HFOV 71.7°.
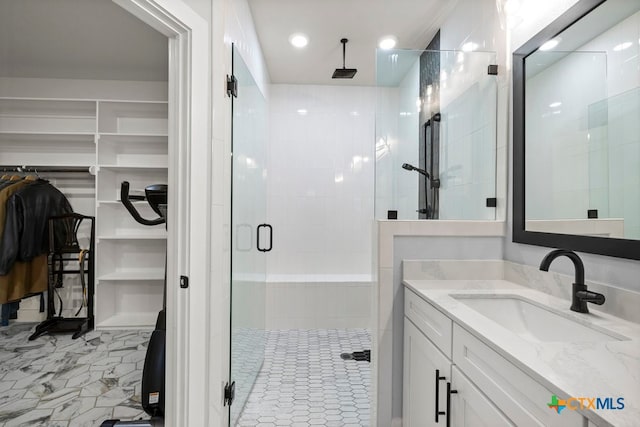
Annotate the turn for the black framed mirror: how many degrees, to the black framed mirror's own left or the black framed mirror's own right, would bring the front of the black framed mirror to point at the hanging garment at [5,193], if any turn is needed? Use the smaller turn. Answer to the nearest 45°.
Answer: approximately 45° to the black framed mirror's own right

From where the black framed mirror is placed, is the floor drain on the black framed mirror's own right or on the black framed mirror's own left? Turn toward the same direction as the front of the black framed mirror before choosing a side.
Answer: on the black framed mirror's own right

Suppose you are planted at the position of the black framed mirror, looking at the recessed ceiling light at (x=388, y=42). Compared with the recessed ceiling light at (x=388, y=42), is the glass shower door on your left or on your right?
left

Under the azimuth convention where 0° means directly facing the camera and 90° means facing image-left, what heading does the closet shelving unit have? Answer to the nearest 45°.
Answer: approximately 0°

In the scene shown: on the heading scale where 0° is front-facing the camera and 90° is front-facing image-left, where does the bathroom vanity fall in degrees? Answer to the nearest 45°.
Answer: approximately 45°

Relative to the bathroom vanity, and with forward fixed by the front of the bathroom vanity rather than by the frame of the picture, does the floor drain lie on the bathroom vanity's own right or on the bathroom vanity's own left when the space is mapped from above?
on the bathroom vanity's own right

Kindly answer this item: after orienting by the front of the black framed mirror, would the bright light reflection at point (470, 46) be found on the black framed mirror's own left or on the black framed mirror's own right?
on the black framed mirror's own right

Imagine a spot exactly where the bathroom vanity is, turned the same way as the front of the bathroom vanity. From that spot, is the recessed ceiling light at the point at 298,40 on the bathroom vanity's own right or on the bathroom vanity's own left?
on the bathroom vanity's own right

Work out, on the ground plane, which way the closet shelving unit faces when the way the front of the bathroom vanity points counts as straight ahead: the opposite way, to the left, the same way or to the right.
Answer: to the left
